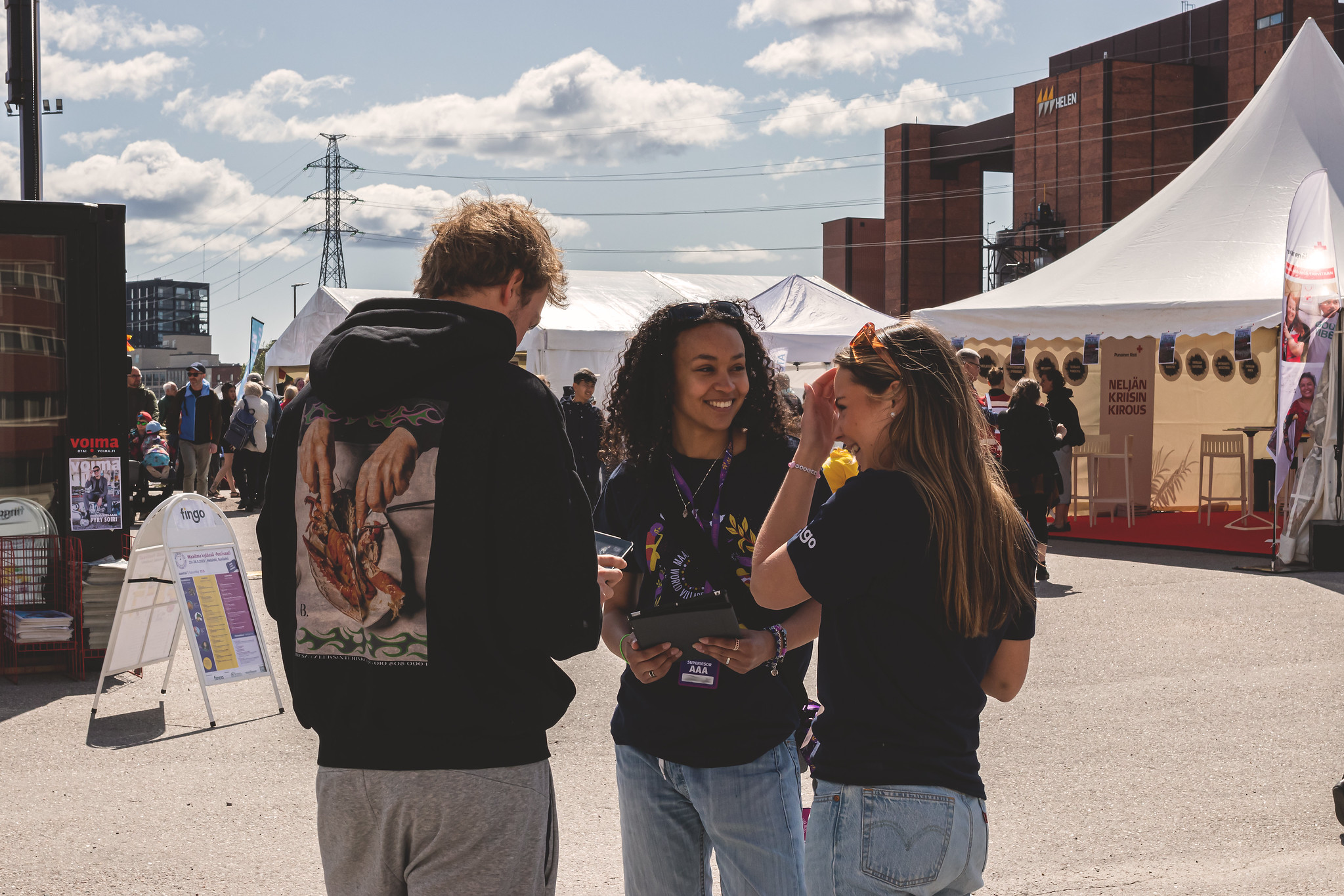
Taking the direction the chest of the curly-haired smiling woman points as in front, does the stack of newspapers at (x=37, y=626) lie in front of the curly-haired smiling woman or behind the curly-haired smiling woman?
behind

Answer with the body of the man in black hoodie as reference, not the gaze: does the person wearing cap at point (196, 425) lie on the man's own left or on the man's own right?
on the man's own left

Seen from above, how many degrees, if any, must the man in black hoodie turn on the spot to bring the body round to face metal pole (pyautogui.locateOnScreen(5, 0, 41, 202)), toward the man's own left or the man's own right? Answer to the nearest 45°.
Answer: approximately 45° to the man's own left

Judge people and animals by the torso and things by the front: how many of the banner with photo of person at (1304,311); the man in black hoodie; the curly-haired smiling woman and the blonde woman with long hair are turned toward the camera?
2

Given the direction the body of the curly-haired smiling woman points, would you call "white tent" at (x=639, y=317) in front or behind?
behind

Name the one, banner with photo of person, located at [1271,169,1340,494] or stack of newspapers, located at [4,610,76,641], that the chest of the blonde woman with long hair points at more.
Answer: the stack of newspapers

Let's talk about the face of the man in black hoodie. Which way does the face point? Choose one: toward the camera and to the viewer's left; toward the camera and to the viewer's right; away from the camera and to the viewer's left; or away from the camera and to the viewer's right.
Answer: away from the camera and to the viewer's right

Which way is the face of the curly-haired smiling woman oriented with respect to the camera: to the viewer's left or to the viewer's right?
to the viewer's right

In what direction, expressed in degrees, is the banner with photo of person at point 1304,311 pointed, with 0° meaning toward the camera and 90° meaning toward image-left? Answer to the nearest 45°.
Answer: approximately 0°

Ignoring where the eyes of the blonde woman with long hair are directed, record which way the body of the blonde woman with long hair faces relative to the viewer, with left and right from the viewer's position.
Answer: facing away from the viewer and to the left of the viewer
